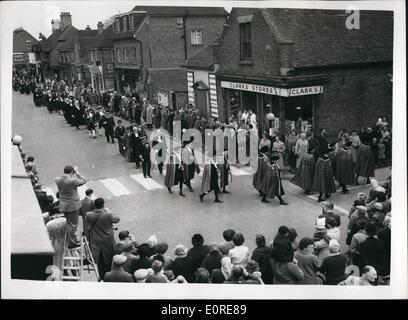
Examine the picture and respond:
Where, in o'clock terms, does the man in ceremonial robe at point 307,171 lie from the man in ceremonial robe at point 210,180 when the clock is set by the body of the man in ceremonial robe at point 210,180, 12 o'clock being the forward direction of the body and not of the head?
the man in ceremonial robe at point 307,171 is roughly at 12 o'clock from the man in ceremonial robe at point 210,180.

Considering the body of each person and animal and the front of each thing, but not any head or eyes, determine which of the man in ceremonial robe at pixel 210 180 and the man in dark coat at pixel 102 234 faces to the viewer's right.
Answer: the man in ceremonial robe

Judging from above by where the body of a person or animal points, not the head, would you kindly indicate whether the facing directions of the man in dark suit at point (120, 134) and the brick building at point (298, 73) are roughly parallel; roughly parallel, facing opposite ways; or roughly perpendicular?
roughly perpendicular

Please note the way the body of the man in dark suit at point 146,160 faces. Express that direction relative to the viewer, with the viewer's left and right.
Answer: facing the viewer and to the right of the viewer

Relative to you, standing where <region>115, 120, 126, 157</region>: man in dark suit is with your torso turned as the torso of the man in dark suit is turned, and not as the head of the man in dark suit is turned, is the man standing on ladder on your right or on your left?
on your right

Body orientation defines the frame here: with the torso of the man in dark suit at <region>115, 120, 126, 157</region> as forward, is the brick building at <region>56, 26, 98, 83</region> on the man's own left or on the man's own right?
on the man's own right

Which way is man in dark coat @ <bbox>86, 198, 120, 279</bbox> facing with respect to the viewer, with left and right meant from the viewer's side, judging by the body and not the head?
facing away from the viewer

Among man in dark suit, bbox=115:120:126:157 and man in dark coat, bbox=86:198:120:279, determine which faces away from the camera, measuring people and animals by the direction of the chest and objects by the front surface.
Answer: man in dark coat, bbox=86:198:120:279

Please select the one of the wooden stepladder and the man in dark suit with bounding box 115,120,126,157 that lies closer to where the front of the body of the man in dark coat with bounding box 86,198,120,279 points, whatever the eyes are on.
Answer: the man in dark suit

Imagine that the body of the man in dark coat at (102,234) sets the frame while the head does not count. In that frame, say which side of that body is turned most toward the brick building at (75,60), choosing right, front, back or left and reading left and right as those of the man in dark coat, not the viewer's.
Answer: front

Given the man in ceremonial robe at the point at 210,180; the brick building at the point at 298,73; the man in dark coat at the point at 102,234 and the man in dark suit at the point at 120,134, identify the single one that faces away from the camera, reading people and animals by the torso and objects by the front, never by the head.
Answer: the man in dark coat at the point at 102,234
